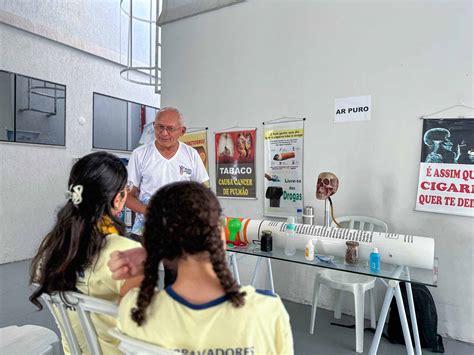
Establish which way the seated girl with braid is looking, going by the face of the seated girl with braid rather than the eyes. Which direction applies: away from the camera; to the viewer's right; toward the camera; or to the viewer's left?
away from the camera

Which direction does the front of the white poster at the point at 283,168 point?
toward the camera

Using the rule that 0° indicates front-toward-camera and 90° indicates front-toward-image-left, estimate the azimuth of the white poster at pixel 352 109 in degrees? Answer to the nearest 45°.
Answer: approximately 0°

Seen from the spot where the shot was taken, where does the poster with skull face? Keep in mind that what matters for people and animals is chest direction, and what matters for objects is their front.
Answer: facing the viewer

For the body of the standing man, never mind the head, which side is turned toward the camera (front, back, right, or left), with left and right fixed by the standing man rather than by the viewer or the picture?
front

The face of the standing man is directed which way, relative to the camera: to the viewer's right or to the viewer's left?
to the viewer's left

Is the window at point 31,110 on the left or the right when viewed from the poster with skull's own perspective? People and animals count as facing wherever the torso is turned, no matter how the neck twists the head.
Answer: on its right

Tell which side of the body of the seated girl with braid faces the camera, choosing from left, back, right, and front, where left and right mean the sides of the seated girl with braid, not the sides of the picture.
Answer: back

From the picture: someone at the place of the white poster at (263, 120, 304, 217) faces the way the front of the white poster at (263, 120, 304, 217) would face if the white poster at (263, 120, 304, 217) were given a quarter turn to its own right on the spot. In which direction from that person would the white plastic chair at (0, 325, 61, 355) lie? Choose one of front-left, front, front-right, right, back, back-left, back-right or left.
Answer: front-left

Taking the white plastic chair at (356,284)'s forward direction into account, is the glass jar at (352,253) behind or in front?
in front

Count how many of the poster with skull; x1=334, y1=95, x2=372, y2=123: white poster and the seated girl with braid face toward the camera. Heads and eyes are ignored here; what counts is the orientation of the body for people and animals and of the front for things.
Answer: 2
